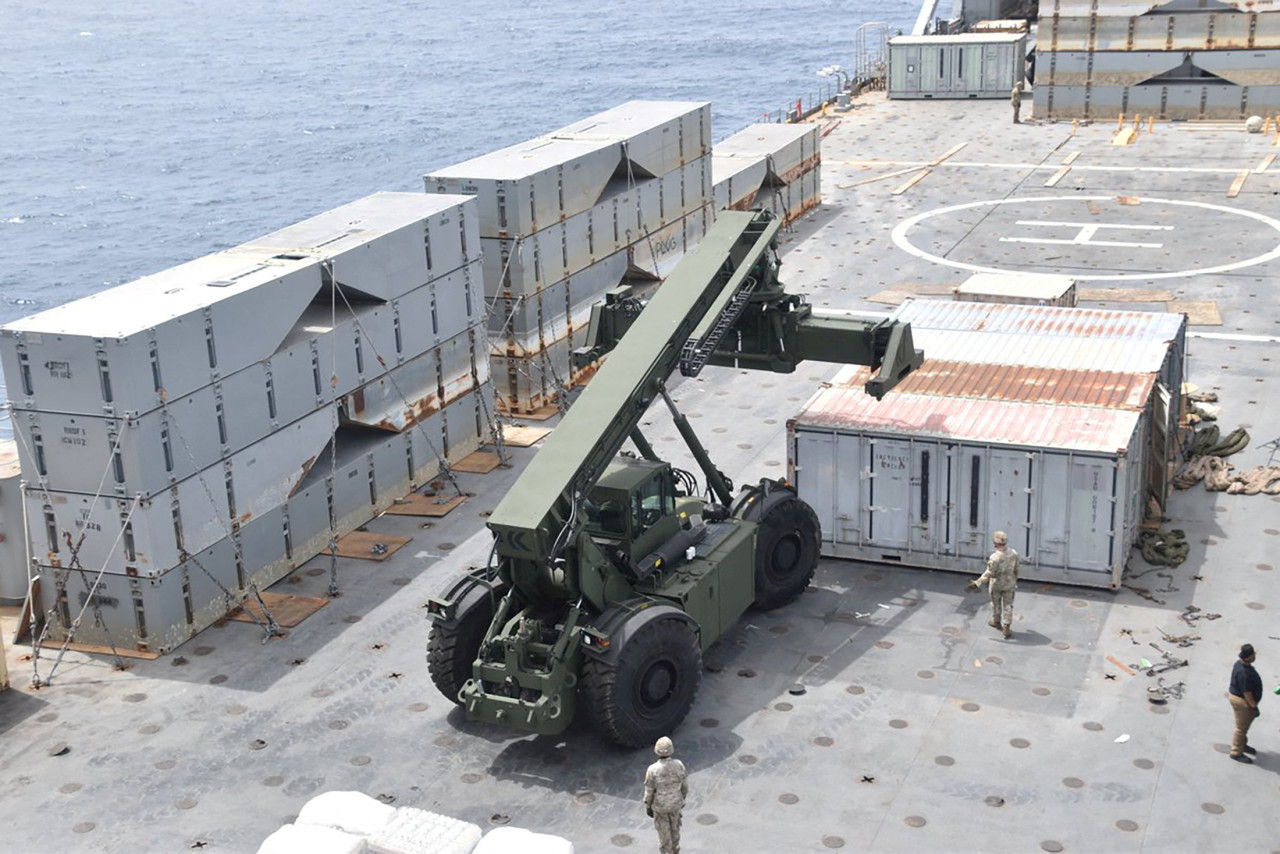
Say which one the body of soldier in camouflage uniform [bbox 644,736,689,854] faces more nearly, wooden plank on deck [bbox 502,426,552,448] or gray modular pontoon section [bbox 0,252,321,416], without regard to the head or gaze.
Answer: the wooden plank on deck

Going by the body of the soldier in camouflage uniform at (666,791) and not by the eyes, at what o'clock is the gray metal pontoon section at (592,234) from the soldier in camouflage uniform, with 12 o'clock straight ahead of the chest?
The gray metal pontoon section is roughly at 12 o'clock from the soldier in camouflage uniform.

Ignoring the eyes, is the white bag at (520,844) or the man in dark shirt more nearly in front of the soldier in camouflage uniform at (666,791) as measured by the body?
the man in dark shirt

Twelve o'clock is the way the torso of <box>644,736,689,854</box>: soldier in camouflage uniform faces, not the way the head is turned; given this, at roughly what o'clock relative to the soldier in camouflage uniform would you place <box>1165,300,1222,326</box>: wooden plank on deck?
The wooden plank on deck is roughly at 1 o'clock from the soldier in camouflage uniform.

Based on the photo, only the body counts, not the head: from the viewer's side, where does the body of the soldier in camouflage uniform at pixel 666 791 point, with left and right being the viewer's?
facing away from the viewer

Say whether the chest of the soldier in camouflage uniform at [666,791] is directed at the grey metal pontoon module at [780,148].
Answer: yes

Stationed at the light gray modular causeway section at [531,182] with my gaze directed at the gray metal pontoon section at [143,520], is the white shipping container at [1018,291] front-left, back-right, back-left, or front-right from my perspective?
back-left

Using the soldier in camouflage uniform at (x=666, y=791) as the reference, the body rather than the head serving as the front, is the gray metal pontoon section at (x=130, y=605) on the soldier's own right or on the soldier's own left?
on the soldier's own left

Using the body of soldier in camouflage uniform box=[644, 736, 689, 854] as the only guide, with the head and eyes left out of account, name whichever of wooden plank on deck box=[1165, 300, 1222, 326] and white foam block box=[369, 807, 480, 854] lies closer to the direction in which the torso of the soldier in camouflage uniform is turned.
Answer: the wooden plank on deck

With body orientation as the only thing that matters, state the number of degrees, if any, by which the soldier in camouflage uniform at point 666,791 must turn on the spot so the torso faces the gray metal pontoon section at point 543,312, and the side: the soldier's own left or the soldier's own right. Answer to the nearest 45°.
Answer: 0° — they already face it
